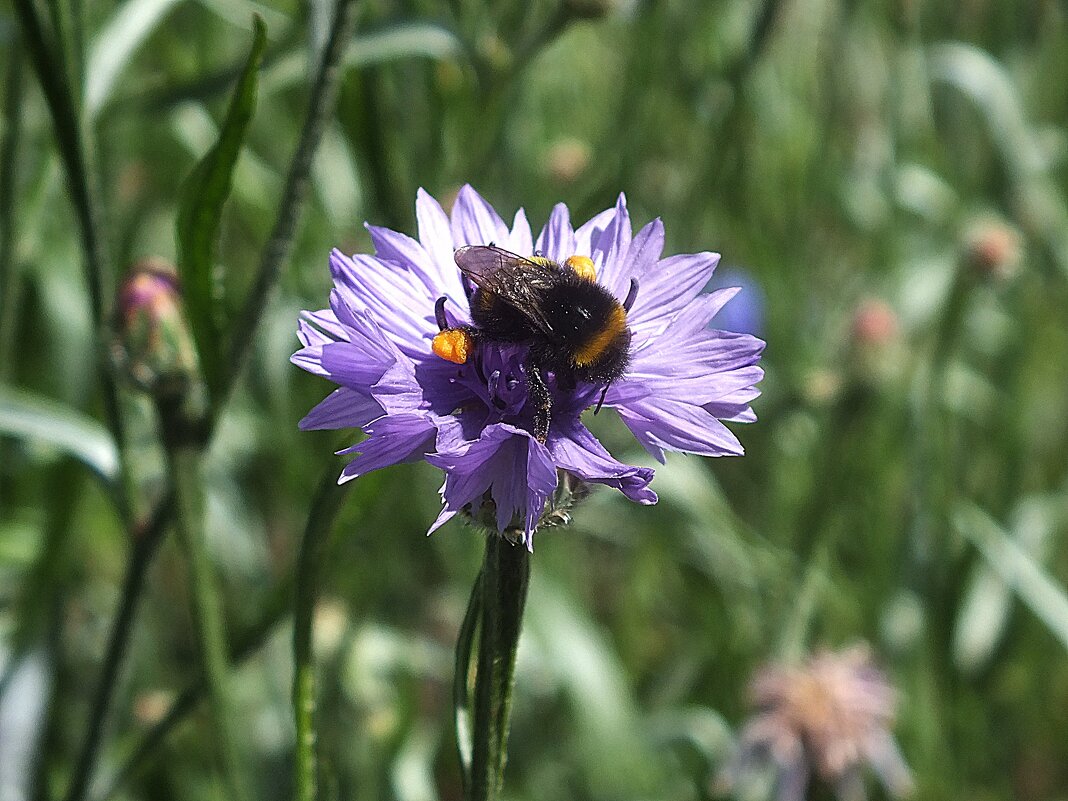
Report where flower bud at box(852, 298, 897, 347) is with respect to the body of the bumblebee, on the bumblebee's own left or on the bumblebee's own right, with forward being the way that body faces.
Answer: on the bumblebee's own left

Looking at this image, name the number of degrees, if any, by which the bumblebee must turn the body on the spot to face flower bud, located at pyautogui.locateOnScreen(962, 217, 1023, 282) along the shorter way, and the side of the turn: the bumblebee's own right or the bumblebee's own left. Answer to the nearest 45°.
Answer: approximately 90° to the bumblebee's own left

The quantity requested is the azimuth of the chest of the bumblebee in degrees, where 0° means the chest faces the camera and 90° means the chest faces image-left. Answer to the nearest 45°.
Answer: approximately 315°

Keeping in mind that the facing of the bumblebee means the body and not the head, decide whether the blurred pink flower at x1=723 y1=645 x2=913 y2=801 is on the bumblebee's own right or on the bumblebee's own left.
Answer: on the bumblebee's own left

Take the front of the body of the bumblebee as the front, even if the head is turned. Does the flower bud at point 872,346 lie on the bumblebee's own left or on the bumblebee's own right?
on the bumblebee's own left
